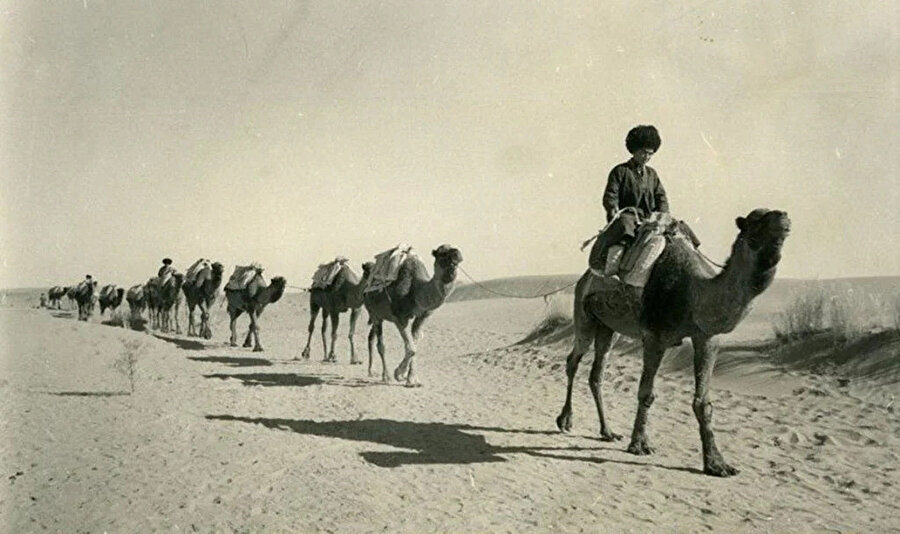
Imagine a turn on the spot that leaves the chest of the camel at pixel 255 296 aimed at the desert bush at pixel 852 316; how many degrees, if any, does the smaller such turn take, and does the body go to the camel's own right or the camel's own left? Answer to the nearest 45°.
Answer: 0° — it already faces it

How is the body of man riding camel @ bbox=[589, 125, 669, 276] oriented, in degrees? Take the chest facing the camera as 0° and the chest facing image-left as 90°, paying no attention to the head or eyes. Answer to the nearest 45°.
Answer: approximately 315°

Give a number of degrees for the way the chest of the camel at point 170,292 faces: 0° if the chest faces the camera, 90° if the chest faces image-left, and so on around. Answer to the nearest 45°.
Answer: approximately 315°

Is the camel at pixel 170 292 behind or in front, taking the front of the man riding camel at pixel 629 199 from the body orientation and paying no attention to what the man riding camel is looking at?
behind

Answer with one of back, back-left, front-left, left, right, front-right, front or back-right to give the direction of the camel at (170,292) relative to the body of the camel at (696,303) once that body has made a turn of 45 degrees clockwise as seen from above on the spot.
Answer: back-right

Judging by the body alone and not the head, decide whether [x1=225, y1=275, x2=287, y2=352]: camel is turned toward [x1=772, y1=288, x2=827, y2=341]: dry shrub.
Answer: yes

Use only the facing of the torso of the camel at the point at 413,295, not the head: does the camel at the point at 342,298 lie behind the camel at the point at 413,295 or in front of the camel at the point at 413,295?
behind

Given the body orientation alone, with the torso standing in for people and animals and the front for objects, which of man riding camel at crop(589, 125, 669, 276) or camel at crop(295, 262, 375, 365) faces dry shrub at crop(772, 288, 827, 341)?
the camel

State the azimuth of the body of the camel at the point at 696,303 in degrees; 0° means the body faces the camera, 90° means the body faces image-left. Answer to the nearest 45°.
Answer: approximately 315°

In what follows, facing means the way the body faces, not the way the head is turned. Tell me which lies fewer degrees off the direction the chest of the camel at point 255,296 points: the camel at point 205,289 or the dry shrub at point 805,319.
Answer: the dry shrub

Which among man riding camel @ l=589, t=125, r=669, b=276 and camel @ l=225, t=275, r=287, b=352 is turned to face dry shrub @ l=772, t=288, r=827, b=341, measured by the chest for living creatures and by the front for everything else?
the camel

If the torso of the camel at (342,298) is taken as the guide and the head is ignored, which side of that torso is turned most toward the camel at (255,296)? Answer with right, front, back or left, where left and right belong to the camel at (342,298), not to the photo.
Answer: back
